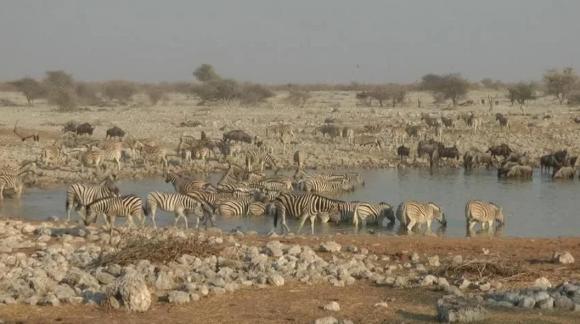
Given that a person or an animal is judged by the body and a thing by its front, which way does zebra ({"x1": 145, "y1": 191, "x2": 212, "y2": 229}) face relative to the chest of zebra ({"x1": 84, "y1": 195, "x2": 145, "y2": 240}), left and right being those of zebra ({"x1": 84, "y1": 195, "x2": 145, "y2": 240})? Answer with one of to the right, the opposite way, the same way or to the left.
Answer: the opposite way

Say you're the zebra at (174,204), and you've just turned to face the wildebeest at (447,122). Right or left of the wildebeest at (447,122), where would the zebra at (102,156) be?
left

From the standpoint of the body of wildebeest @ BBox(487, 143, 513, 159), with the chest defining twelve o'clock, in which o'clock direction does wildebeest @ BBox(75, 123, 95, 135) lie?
wildebeest @ BBox(75, 123, 95, 135) is roughly at 6 o'clock from wildebeest @ BBox(487, 143, 513, 159).

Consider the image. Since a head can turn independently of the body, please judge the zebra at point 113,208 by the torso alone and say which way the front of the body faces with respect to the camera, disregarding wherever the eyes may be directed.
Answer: to the viewer's left
